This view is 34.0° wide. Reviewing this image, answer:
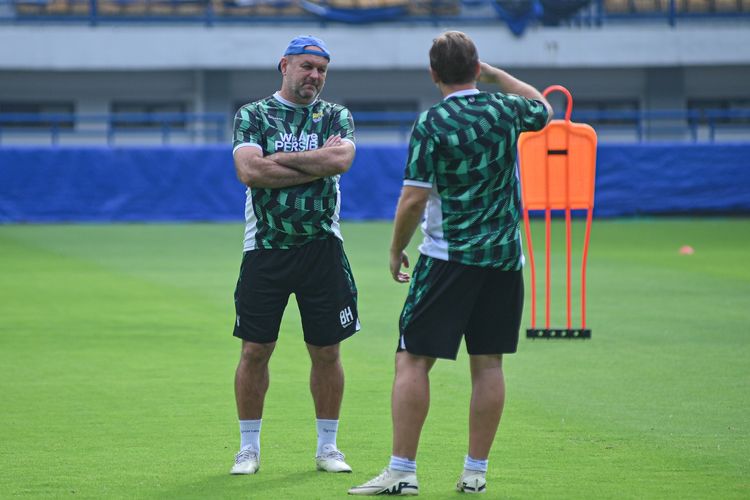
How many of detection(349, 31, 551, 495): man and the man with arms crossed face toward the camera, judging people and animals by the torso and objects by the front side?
1

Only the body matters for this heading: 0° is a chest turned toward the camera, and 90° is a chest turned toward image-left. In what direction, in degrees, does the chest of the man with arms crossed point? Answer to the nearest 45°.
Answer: approximately 0°

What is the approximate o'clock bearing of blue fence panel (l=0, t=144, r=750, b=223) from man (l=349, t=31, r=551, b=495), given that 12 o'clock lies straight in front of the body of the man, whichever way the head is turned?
The blue fence panel is roughly at 1 o'clock from the man.

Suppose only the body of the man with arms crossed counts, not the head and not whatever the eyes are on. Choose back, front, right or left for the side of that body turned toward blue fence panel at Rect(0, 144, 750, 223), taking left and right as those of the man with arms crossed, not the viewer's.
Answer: back

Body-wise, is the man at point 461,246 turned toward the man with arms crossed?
yes

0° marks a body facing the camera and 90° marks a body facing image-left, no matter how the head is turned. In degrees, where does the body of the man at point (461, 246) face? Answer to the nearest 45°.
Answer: approximately 135°

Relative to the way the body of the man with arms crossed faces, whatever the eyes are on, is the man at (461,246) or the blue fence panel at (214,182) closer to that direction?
the man

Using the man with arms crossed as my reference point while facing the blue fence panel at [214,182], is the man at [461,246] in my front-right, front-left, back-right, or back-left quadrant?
back-right

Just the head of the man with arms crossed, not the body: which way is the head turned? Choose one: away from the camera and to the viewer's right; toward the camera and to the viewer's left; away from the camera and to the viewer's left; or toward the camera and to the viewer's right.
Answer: toward the camera and to the viewer's right
